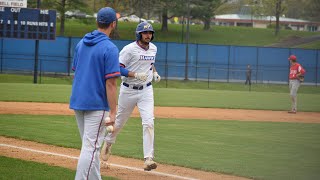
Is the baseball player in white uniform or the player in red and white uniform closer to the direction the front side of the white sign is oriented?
the baseball player in white uniform

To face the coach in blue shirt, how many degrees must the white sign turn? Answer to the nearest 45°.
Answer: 0° — it already faces them

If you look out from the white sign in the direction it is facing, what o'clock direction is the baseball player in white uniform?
The baseball player in white uniform is roughly at 12 o'clock from the white sign.

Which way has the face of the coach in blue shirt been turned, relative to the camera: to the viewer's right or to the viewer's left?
to the viewer's right

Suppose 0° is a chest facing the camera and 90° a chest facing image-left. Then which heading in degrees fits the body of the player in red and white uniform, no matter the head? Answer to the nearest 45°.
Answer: approximately 45°

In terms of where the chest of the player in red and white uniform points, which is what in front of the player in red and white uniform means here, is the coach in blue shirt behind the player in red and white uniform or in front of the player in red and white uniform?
in front

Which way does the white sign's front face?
toward the camera

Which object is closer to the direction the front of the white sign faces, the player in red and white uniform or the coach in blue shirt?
the coach in blue shirt

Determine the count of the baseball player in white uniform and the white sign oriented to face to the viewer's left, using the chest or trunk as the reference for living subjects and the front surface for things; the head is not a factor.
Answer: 0

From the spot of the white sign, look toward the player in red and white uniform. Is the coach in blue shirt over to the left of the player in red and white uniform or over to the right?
right

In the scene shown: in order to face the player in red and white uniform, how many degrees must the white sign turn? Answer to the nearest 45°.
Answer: approximately 45° to its left

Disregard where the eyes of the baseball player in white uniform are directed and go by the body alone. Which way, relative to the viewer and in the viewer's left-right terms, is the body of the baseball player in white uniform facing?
facing the viewer and to the right of the viewer
